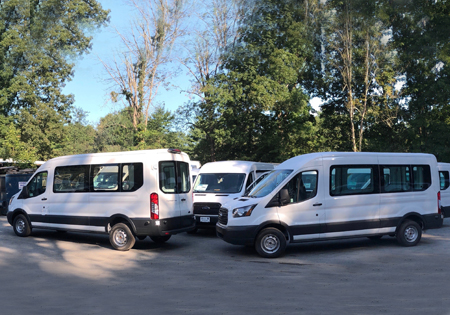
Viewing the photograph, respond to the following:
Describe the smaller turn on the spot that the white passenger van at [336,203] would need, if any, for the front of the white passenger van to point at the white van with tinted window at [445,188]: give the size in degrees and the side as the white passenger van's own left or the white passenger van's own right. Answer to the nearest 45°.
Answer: approximately 180°

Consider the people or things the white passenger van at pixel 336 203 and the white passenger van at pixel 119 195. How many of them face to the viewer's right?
0

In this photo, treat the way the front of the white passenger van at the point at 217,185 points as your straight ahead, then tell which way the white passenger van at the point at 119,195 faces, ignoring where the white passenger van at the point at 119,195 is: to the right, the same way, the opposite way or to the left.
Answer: to the right

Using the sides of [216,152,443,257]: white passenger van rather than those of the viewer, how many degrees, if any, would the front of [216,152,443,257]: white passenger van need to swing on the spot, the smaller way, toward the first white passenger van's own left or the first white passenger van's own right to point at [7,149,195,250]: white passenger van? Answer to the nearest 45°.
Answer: approximately 45° to the first white passenger van's own right

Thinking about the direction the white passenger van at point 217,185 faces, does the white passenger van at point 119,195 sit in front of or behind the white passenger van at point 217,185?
in front

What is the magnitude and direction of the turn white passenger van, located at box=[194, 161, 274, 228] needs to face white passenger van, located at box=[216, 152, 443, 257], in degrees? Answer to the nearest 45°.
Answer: approximately 90° to its left

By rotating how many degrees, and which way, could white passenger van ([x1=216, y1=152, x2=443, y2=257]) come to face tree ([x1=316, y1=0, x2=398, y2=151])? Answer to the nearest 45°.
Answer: approximately 135° to its right

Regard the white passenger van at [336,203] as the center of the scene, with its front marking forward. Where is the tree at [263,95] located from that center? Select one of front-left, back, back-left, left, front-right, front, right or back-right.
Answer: back-right

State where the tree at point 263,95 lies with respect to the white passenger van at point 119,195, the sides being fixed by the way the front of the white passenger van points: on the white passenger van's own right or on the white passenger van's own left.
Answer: on the white passenger van's own right

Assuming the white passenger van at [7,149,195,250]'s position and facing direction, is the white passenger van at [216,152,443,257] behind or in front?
behind

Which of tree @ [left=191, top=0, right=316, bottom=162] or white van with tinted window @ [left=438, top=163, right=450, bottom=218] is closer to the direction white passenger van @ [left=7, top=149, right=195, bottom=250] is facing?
the tree

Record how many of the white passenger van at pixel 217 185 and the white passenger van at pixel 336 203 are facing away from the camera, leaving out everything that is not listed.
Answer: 0

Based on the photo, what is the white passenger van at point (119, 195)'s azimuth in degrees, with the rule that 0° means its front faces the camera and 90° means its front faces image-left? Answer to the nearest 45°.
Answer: approximately 135°
